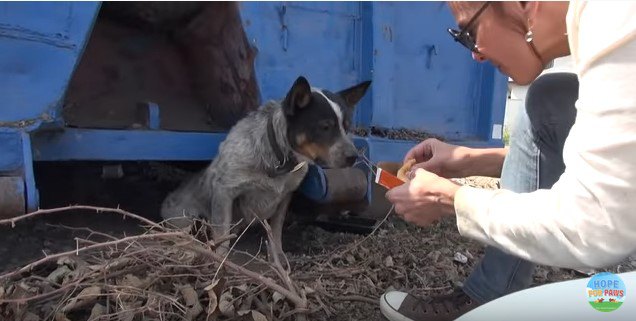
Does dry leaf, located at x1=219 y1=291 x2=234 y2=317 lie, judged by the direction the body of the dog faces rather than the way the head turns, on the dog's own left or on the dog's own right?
on the dog's own right

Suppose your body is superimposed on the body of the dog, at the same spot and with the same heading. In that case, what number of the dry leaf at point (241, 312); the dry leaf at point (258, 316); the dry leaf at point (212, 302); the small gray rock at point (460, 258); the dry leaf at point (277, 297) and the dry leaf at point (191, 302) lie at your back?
0

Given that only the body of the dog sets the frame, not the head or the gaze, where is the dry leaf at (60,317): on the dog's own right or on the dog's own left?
on the dog's own right

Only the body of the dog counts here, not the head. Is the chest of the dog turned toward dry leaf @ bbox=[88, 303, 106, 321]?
no

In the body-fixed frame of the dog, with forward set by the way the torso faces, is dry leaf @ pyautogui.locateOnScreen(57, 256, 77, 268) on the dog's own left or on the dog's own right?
on the dog's own right

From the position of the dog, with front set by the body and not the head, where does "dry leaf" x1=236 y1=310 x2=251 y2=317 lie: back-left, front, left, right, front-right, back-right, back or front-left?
front-right

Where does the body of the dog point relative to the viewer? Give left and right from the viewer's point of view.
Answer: facing the viewer and to the right of the viewer

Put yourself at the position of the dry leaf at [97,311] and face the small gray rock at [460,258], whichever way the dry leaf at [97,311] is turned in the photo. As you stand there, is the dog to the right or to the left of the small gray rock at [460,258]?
left

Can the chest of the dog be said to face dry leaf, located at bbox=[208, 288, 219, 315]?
no

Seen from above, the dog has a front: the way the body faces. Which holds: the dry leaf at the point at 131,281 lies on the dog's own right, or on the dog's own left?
on the dog's own right

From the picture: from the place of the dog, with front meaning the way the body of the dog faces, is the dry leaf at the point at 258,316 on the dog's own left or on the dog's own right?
on the dog's own right

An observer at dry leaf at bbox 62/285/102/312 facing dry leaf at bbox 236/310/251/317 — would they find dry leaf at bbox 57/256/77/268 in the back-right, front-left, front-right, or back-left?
back-left
